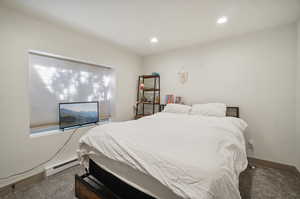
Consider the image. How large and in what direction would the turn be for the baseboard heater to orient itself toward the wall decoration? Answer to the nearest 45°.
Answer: approximately 45° to its left

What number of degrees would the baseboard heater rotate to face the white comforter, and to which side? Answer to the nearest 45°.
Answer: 0° — it already faces it

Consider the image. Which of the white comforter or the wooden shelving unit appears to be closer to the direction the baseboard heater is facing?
the white comforter

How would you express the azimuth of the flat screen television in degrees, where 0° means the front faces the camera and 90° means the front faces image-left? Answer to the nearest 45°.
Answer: approximately 315°
